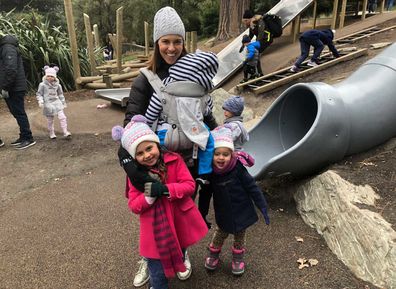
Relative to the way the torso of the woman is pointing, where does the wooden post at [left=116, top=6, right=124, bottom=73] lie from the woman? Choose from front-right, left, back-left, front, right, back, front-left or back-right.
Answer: back

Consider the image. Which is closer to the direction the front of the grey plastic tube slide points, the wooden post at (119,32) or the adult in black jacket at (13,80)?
the adult in black jacket

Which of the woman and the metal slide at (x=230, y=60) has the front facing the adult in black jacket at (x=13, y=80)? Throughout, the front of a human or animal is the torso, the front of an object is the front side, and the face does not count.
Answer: the metal slide

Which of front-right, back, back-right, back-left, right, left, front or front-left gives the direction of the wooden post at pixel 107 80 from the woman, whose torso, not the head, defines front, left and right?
back

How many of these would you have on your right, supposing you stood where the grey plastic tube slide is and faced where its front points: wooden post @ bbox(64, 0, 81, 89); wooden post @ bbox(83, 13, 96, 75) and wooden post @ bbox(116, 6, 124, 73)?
3
